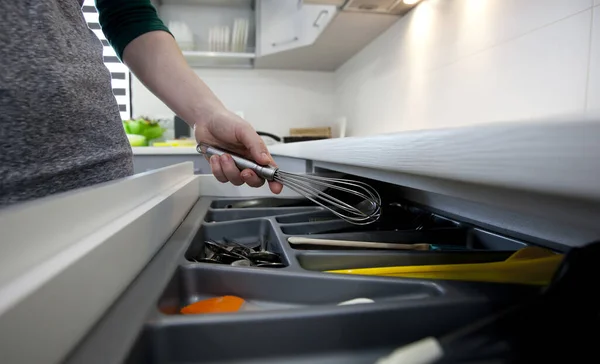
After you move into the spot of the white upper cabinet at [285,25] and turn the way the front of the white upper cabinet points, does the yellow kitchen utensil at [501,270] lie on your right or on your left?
on your left

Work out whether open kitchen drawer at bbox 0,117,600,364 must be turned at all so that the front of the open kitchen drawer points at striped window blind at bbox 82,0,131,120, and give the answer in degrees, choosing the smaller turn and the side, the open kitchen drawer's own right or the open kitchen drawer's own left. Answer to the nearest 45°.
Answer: approximately 45° to the open kitchen drawer's own right

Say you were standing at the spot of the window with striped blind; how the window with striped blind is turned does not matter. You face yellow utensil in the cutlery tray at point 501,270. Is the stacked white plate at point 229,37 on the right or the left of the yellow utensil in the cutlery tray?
left

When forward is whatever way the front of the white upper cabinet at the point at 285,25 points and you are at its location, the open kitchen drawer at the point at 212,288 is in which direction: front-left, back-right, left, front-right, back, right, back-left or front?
front-left

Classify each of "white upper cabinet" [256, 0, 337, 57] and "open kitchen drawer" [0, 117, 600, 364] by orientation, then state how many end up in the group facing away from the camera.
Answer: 0

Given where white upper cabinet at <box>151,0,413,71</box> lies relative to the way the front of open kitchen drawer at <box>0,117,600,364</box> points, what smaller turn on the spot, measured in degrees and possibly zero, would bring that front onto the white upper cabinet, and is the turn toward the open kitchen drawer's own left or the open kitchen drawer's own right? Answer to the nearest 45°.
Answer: approximately 90° to the open kitchen drawer's own right

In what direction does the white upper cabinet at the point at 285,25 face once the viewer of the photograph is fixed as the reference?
facing the viewer and to the left of the viewer

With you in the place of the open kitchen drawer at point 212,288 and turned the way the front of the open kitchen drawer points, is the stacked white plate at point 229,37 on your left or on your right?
on your right

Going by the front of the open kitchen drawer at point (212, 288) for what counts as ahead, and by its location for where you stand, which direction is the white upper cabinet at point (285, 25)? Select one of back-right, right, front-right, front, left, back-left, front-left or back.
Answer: right

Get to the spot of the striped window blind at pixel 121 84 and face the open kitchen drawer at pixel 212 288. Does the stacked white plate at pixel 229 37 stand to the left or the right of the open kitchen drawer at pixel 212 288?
left

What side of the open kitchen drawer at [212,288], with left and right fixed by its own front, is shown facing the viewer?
left
